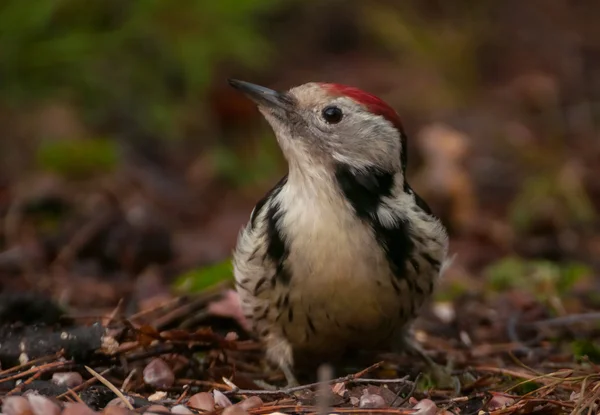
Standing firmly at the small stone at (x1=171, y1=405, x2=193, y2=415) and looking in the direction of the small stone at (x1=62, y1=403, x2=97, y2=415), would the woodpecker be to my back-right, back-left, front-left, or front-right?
back-right

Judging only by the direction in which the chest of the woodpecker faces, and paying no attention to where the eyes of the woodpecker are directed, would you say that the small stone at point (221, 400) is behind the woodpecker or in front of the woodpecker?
in front

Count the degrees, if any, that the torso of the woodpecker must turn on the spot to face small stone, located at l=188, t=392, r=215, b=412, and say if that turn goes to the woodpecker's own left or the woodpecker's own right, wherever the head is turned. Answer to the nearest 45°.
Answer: approximately 45° to the woodpecker's own right

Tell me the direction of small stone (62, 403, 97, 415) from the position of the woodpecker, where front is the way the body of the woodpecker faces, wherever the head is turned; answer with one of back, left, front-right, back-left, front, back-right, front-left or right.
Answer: front-right

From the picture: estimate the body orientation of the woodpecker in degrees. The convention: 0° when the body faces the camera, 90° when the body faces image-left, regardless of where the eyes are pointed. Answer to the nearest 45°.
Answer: approximately 0°

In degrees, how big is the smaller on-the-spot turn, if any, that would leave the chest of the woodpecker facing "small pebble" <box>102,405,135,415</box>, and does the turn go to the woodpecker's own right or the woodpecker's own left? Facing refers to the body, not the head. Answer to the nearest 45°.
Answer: approximately 45° to the woodpecker's own right

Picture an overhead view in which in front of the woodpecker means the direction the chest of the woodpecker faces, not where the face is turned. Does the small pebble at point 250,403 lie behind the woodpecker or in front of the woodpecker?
in front

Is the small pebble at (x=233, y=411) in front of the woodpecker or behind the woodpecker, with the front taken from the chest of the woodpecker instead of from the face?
in front

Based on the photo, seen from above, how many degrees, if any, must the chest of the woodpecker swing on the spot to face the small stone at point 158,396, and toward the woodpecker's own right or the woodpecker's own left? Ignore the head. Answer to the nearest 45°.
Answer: approximately 45° to the woodpecker's own right

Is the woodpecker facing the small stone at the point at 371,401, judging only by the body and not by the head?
yes

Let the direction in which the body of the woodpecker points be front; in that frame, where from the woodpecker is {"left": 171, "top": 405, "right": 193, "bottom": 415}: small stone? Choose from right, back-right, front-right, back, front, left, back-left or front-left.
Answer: front-right

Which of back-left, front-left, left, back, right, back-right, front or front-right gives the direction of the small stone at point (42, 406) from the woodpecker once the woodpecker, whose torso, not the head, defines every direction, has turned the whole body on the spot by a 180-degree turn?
back-left
